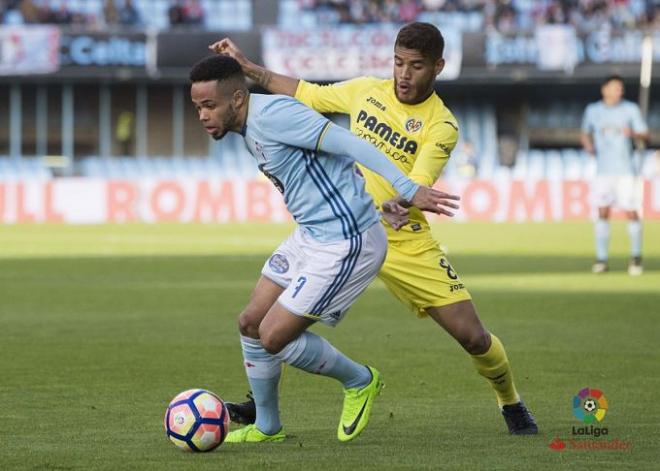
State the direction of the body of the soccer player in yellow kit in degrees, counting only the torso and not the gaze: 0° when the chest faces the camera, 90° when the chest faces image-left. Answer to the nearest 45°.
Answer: approximately 45°

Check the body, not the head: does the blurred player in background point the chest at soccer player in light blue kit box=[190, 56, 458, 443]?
yes

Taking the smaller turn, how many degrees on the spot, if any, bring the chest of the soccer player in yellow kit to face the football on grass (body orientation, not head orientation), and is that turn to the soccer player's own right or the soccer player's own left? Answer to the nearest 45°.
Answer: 0° — they already face it

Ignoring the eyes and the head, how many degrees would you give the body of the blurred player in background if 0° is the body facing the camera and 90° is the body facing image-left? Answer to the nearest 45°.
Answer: approximately 0°
